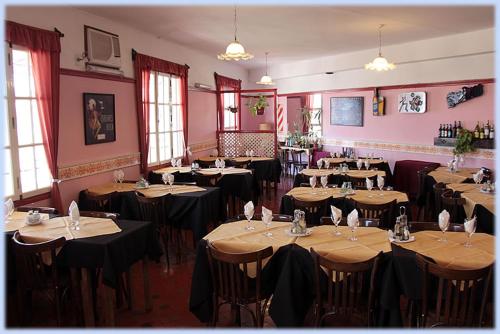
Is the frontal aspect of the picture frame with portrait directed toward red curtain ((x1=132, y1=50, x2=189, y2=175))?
no

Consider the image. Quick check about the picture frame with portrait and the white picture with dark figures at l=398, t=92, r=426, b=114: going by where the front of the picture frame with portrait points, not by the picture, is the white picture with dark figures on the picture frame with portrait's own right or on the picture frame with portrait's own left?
on the picture frame with portrait's own left

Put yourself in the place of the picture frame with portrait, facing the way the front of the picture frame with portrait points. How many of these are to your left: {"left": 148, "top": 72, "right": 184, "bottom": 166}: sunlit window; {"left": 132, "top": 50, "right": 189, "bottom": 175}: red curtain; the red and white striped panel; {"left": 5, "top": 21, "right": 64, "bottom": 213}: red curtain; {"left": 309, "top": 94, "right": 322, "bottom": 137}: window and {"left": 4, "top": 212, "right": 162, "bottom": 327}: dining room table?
4

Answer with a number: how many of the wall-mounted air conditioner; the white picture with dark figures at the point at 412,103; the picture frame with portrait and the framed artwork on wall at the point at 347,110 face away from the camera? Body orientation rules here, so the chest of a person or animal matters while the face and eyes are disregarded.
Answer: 0

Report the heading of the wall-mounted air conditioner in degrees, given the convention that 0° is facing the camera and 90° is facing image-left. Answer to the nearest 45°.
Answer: approximately 315°

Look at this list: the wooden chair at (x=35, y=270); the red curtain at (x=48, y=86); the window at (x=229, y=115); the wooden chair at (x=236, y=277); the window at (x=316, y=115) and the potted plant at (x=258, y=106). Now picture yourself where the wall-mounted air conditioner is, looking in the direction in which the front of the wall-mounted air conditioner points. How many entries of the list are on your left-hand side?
3

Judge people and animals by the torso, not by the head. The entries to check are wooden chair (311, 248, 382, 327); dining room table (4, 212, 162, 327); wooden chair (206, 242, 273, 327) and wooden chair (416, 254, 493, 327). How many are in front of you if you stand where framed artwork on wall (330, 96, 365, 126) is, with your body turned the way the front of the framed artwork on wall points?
4

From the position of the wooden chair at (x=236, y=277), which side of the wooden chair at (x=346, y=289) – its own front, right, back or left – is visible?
left

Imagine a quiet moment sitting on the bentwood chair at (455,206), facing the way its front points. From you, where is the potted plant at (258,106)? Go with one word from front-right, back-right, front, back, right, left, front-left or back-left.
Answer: left

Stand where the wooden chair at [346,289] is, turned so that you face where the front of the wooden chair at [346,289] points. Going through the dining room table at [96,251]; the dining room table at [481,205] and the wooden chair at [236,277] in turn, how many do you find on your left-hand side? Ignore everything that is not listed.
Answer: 2

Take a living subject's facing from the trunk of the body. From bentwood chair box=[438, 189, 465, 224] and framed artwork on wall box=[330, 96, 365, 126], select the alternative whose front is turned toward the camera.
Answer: the framed artwork on wall

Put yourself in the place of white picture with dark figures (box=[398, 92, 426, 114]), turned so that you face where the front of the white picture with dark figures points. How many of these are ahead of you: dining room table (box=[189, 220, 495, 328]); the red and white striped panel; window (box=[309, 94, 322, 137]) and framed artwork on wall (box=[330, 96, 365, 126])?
1

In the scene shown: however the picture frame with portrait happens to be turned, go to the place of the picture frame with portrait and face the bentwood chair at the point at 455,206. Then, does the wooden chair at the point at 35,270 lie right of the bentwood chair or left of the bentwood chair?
right

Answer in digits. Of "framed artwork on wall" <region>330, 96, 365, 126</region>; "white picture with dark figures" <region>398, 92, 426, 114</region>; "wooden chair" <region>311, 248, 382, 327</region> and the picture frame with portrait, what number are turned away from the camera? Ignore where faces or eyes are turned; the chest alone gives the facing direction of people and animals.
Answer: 1

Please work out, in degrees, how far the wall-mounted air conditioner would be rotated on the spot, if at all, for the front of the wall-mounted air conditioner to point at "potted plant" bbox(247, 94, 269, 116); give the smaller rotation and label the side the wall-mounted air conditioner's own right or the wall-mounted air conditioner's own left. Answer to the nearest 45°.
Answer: approximately 90° to the wall-mounted air conditioner's own left

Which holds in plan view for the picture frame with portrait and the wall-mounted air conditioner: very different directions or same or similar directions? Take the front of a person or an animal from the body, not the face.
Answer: same or similar directions

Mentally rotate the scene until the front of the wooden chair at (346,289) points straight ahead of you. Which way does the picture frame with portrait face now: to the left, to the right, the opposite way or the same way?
to the right

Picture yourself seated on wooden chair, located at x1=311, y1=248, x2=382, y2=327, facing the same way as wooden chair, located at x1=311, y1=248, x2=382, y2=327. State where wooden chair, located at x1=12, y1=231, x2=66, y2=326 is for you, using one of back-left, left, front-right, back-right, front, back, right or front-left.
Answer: left

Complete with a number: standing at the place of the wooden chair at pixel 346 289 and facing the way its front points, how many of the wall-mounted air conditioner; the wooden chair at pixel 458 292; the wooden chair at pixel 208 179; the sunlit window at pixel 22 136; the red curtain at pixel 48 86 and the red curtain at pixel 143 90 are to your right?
1

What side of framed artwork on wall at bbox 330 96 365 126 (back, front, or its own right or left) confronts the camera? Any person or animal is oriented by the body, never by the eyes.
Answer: front

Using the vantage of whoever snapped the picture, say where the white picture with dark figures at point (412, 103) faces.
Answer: facing the viewer

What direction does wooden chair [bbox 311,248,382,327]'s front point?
away from the camera

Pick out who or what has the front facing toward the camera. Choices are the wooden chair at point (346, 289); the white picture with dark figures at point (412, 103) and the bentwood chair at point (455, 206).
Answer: the white picture with dark figures
